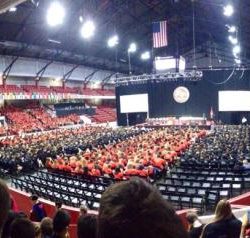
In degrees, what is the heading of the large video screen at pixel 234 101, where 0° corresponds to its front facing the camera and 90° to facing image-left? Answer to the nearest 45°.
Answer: approximately 0°

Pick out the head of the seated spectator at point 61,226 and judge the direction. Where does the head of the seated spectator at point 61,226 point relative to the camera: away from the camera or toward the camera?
away from the camera

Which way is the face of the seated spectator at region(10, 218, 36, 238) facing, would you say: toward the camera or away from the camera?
away from the camera

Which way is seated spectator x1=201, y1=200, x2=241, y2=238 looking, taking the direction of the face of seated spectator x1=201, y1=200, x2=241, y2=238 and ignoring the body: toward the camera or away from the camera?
away from the camera

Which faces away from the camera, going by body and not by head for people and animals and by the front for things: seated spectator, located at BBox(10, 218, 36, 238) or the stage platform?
the seated spectator

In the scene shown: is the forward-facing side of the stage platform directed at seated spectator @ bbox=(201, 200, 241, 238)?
yes

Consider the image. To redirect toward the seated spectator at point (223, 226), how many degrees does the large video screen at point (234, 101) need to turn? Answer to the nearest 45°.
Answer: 0° — it already faces them

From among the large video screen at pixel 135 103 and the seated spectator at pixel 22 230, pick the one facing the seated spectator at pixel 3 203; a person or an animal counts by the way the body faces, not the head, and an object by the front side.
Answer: the large video screen

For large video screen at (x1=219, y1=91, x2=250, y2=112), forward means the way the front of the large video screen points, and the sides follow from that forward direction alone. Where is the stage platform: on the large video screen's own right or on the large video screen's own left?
on the large video screen's own right

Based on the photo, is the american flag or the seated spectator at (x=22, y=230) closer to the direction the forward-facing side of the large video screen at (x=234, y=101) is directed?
the seated spectator

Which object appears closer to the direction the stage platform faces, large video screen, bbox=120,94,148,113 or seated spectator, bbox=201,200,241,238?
the seated spectator

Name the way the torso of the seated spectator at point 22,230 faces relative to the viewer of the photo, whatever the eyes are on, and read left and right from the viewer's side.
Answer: facing away from the viewer
